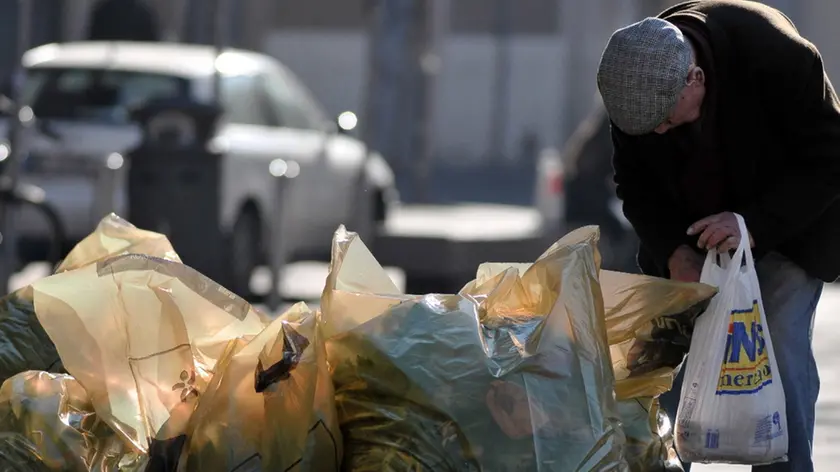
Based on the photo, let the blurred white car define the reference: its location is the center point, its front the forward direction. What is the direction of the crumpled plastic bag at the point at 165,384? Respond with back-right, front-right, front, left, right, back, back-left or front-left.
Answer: back-right

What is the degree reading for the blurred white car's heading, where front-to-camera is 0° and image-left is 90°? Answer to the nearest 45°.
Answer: approximately 225°

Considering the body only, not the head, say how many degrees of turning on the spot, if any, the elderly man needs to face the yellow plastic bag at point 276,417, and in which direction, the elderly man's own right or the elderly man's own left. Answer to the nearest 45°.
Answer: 0° — they already face it

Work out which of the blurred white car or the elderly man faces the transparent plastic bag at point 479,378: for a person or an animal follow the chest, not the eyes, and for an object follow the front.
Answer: the elderly man

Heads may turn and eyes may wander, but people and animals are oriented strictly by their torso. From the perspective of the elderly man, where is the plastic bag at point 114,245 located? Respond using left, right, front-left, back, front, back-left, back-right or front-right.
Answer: front-right

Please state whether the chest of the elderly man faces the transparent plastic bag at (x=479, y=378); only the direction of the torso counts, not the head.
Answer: yes

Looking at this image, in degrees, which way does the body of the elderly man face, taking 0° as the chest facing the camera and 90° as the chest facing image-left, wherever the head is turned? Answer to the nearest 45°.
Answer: approximately 45°

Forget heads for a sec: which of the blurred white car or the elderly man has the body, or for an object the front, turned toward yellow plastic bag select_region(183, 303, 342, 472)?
the elderly man

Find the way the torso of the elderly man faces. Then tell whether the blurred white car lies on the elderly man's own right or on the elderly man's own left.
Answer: on the elderly man's own right
